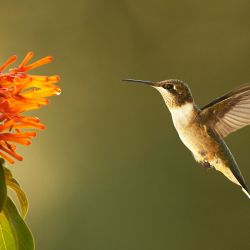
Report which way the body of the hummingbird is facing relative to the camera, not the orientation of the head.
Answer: to the viewer's left

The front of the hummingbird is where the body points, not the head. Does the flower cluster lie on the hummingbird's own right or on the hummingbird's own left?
on the hummingbird's own right
